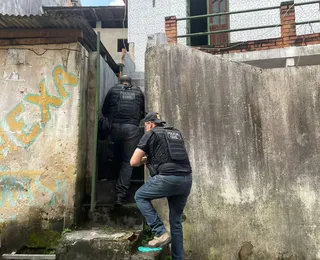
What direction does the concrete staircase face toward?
toward the camera

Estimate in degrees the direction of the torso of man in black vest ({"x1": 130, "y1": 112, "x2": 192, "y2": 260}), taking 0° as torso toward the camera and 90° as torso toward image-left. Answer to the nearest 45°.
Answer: approximately 135°

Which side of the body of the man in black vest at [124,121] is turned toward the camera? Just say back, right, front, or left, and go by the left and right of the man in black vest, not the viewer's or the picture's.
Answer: back

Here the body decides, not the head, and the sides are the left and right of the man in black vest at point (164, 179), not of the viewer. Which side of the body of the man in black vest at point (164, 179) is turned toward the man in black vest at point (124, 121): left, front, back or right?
front

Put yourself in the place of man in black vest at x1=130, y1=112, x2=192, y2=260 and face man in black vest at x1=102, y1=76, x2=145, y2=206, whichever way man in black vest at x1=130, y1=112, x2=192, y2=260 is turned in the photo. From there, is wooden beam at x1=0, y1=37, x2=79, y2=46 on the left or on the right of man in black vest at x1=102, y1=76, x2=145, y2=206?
left

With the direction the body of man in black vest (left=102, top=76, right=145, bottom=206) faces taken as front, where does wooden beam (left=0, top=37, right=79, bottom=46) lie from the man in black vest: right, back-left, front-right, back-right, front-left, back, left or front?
left

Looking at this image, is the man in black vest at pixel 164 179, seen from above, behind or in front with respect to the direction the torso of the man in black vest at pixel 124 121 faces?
behind

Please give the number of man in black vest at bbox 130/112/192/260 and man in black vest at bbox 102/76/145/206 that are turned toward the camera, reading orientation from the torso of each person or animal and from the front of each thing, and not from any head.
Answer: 0
